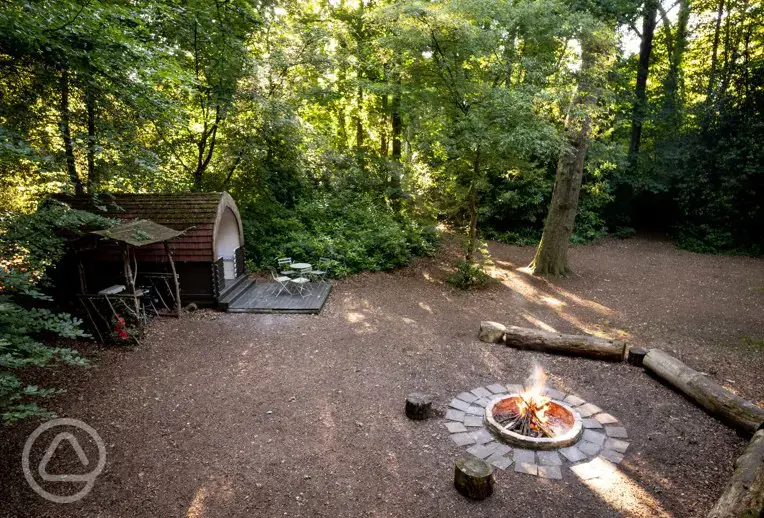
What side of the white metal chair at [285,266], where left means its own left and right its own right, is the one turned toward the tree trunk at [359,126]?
left

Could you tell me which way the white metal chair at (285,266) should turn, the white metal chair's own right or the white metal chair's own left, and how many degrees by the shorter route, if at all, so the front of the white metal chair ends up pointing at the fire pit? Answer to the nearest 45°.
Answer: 0° — it already faces it

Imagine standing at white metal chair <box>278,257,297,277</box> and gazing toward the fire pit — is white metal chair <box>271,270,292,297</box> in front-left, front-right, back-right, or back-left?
front-right

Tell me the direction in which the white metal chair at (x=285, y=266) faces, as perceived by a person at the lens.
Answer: facing the viewer and to the right of the viewer

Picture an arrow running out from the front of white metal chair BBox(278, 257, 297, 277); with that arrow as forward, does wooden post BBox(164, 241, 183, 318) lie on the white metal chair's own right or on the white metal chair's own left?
on the white metal chair's own right

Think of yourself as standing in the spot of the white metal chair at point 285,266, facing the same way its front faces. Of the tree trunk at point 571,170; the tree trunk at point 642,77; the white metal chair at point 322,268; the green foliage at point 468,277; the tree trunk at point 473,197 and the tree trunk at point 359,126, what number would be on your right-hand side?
0

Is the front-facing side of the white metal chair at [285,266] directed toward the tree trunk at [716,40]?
no

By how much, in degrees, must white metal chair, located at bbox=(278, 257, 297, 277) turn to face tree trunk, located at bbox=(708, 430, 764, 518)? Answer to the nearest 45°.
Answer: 0° — it already faces it

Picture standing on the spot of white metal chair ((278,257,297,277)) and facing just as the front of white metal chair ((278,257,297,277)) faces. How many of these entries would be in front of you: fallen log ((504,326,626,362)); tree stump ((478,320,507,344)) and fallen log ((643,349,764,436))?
3

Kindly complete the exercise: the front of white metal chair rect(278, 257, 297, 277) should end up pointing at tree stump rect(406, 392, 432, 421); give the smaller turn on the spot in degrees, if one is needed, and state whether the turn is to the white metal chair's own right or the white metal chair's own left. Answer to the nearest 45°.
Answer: approximately 45° to the white metal chair's own right

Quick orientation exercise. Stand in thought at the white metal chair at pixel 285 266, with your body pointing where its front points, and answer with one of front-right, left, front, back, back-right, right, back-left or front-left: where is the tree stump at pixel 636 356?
front

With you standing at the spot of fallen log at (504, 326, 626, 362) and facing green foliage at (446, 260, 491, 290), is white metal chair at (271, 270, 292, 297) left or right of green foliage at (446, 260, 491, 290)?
left

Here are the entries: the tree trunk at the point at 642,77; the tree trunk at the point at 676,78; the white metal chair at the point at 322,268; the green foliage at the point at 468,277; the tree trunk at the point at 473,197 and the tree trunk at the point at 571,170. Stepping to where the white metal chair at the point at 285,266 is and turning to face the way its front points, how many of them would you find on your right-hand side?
0

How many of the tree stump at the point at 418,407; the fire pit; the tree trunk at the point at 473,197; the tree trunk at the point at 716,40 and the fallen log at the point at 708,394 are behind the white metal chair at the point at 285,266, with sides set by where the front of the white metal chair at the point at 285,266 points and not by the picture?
0

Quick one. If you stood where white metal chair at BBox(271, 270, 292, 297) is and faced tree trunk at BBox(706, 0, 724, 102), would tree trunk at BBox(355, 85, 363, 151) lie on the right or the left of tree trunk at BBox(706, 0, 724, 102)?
left

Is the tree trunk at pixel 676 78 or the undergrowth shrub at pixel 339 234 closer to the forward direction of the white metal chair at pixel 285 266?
the tree trunk

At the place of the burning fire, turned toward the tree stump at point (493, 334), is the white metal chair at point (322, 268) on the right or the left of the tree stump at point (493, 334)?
left

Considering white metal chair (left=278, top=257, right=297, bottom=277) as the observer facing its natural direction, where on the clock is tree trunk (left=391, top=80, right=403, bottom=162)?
The tree trunk is roughly at 9 o'clock from the white metal chair.

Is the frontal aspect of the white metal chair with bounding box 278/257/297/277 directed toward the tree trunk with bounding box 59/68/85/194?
no

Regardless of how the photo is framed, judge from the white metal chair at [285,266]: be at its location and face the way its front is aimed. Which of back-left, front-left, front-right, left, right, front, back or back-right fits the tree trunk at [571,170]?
front-left
